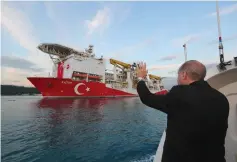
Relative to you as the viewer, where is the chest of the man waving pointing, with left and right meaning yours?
facing away from the viewer and to the left of the viewer

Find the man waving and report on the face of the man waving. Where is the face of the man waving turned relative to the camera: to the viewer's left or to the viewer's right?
to the viewer's left
